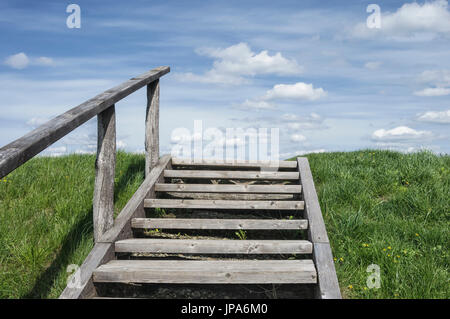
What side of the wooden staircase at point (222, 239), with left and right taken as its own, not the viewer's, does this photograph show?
front

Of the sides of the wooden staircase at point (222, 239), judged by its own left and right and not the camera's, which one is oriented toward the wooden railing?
right
